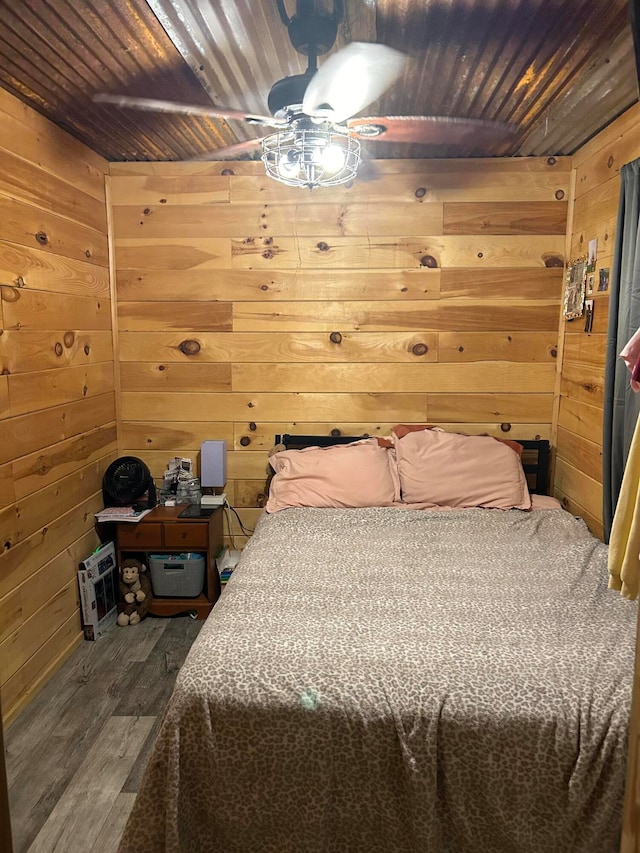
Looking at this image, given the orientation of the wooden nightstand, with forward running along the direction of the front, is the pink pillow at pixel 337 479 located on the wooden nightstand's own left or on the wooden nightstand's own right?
on the wooden nightstand's own left

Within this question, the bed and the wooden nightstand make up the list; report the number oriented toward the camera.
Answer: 2

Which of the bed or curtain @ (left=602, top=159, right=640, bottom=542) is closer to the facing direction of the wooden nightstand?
the bed

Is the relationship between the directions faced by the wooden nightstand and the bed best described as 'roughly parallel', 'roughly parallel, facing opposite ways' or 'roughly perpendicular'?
roughly parallel

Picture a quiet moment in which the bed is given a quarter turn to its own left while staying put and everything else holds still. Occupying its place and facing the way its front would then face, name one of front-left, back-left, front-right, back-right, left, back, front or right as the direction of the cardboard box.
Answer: back-left

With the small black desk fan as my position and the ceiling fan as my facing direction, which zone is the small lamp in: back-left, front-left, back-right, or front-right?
front-left

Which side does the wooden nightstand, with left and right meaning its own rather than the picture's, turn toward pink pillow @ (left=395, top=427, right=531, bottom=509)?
left

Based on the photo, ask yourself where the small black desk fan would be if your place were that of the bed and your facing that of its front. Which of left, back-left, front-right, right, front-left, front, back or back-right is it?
back-right

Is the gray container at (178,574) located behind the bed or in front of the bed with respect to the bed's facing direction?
behind

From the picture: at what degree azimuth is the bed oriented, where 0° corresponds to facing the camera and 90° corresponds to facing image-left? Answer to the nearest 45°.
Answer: approximately 0°

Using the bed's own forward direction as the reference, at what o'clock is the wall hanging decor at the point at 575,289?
The wall hanging decor is roughly at 7 o'clock from the bed.

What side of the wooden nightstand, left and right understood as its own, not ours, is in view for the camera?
front
